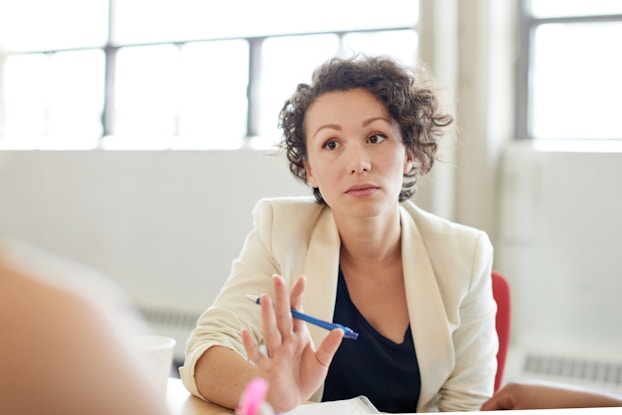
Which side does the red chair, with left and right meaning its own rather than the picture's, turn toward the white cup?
front

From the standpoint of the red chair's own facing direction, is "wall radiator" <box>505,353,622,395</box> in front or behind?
behind

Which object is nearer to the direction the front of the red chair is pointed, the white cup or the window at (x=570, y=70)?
the white cup

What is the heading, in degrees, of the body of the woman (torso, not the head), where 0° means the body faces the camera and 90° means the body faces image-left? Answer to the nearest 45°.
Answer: approximately 0°

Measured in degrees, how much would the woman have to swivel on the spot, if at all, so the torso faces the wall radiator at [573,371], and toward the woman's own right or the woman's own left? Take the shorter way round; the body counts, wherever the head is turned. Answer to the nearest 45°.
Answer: approximately 135° to the woman's own left

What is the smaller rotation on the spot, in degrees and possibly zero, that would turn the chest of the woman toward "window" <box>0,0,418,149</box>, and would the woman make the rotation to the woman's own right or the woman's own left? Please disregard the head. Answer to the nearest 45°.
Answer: approximately 135° to the woman's own right

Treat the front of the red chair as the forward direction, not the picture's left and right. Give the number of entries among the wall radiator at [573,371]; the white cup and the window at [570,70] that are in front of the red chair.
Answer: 1

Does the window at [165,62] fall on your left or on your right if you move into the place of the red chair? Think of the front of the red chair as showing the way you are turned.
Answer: on your right

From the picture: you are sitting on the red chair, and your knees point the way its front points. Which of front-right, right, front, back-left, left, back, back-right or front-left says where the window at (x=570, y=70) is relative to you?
back-right
